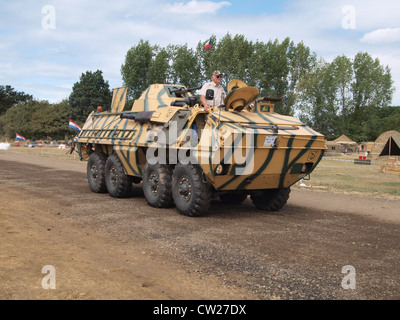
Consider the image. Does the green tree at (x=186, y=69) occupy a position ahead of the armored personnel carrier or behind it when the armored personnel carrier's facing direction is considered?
behind

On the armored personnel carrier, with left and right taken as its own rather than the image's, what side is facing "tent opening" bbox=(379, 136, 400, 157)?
left

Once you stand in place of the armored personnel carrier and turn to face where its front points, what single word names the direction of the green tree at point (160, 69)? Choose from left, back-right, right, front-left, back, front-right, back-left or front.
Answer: back-left

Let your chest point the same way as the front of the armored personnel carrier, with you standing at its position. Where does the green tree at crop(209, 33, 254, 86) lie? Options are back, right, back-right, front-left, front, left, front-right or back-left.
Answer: back-left

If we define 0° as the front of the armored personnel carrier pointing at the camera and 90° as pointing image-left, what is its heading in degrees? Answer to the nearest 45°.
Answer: approximately 315°
